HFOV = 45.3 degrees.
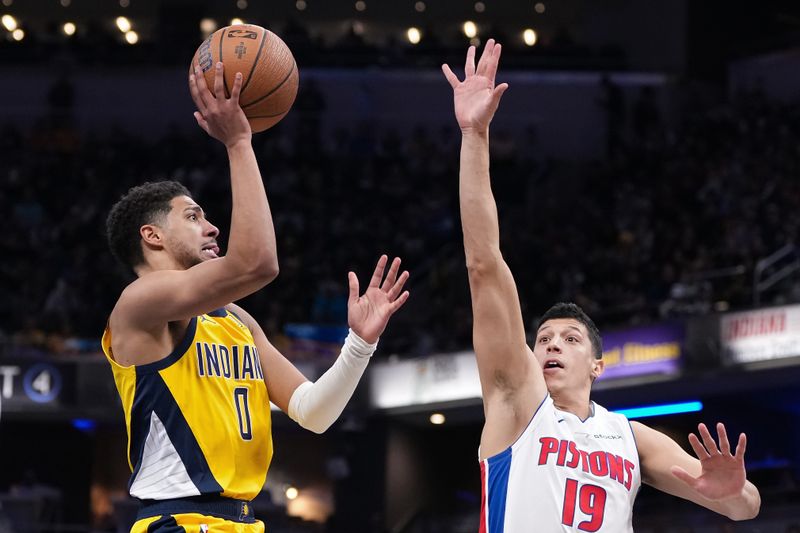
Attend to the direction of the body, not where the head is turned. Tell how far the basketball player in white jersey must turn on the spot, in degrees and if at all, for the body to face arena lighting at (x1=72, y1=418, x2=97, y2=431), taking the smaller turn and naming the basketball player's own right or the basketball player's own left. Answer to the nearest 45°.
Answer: approximately 135° to the basketball player's own right

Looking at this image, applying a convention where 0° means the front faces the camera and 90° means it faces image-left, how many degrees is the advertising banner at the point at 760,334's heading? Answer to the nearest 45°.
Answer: approximately 0°

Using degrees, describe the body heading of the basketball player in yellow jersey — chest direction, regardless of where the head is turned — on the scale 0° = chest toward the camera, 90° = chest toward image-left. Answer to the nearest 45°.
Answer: approximately 315°

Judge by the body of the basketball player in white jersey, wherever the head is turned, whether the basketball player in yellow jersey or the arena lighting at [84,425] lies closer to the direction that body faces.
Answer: the basketball player in yellow jersey

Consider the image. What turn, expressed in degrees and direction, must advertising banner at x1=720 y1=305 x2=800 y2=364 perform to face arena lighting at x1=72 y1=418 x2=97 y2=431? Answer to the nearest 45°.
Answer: approximately 90° to its right

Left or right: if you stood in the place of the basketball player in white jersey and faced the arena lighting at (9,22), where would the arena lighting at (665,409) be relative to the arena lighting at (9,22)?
right

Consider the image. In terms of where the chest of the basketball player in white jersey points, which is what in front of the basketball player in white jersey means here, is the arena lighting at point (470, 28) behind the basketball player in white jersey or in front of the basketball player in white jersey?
behind

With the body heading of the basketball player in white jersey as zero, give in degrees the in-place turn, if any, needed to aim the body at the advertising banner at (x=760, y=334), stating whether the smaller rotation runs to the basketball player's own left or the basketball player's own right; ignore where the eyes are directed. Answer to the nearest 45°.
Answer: approximately 180°

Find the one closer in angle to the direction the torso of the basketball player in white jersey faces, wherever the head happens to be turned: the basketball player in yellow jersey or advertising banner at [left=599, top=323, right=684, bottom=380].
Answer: the basketball player in yellow jersey

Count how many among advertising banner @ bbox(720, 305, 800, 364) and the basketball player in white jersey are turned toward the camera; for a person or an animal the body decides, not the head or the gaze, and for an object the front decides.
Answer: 2

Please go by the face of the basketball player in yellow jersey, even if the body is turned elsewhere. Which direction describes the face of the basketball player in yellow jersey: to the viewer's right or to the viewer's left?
to the viewer's right
